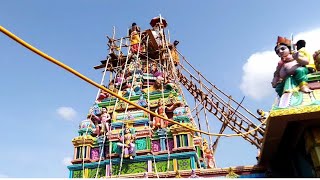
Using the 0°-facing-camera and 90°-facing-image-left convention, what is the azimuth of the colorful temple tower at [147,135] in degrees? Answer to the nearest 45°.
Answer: approximately 0°
